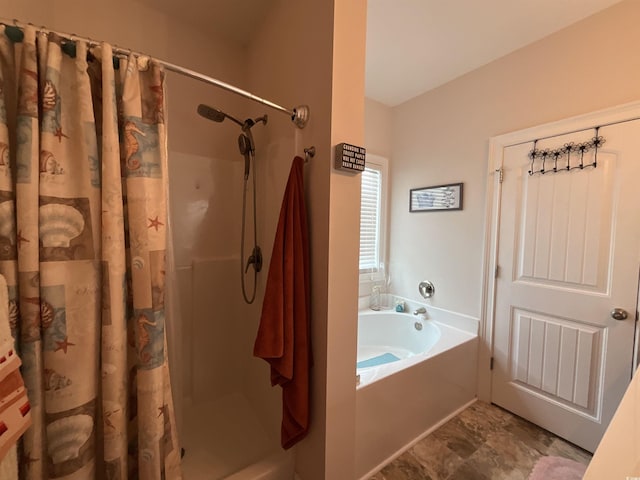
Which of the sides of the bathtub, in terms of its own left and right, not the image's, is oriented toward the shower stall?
right

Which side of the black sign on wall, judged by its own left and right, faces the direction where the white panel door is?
left

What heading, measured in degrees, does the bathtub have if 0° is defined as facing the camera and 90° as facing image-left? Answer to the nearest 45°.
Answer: approximately 315°

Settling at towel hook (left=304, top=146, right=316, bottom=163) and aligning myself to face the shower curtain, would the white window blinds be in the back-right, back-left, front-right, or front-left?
back-right
